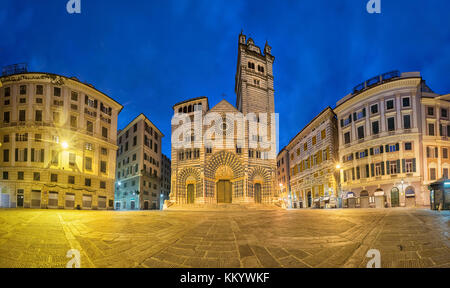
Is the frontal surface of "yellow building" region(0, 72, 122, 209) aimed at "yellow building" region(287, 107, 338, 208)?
no

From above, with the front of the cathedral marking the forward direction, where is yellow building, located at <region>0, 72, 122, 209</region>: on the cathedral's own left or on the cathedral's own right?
on the cathedral's own right

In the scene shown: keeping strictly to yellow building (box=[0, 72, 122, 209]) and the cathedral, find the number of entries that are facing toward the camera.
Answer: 2

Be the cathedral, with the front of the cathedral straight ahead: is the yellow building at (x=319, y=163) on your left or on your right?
on your left

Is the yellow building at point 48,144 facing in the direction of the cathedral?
no

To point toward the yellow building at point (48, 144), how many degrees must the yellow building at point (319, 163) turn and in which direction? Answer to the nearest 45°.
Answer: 0° — it already faces it

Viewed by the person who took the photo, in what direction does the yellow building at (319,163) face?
facing the viewer and to the left of the viewer

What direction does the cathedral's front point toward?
toward the camera

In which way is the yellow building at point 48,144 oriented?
toward the camera

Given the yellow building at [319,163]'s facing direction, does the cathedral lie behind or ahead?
ahead
